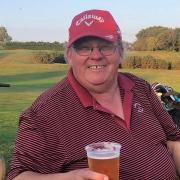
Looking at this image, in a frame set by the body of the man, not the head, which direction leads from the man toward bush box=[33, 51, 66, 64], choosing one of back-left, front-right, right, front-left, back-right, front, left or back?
back-left

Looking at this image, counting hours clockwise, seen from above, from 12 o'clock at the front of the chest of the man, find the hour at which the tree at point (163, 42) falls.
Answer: The tree is roughly at 8 o'clock from the man.

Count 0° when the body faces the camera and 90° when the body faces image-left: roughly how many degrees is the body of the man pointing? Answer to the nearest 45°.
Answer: approximately 315°

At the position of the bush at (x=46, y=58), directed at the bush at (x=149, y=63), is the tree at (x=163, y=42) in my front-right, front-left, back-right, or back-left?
front-left

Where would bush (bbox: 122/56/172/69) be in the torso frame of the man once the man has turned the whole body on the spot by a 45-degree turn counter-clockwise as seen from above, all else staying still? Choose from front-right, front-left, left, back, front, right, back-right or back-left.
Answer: left

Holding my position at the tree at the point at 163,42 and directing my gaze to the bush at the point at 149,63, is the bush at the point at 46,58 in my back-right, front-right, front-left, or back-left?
front-right
